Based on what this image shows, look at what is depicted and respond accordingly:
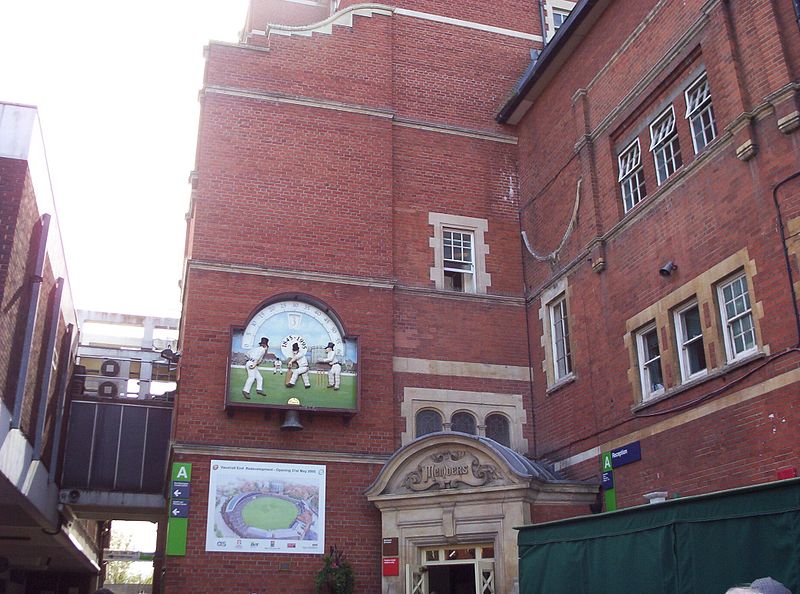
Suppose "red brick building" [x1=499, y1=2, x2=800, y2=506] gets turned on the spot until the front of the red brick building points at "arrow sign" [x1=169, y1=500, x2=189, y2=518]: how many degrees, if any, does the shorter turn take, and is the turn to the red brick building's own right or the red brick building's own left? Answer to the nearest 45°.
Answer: approximately 45° to the red brick building's own right

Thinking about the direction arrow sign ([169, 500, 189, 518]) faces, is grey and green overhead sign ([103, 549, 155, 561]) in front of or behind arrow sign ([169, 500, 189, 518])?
behind

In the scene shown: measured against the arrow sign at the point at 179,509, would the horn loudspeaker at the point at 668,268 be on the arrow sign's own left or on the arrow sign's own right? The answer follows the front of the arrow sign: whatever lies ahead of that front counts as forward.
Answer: on the arrow sign's own left

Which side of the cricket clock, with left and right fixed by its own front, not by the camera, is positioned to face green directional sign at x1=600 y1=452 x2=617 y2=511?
left

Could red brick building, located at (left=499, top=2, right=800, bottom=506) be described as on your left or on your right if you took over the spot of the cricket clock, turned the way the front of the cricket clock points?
on your left

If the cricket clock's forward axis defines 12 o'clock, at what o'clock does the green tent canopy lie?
The green tent canopy is roughly at 11 o'clock from the cricket clock.

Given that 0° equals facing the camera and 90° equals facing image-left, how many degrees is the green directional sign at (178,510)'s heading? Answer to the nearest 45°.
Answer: approximately 0°

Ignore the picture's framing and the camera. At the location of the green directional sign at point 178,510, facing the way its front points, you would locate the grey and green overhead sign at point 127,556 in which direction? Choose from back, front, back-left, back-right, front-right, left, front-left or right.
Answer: back
